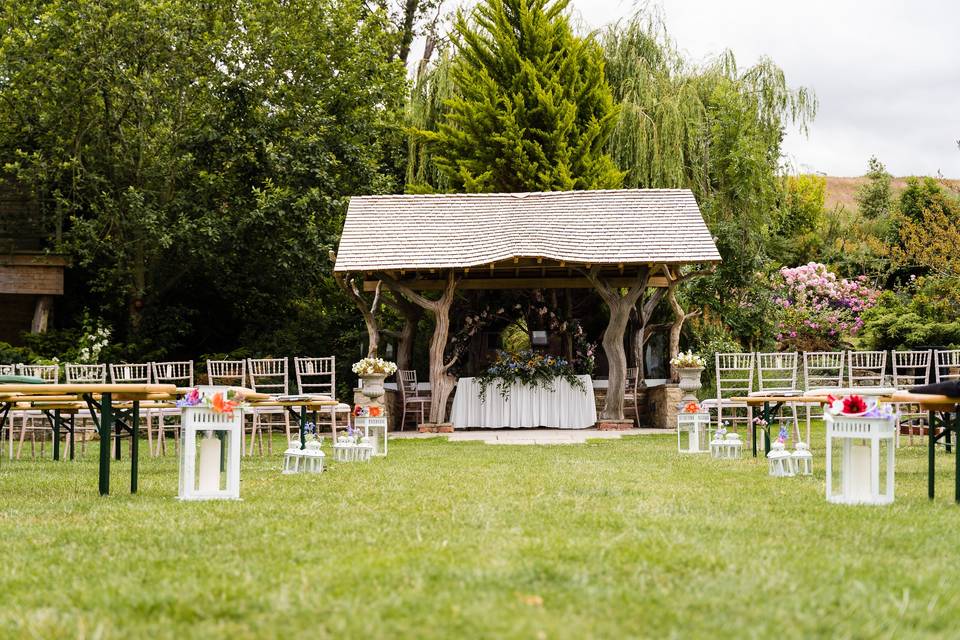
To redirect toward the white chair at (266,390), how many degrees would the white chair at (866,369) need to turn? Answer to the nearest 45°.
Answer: approximately 90° to its left

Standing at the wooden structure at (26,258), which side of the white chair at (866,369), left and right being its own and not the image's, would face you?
left

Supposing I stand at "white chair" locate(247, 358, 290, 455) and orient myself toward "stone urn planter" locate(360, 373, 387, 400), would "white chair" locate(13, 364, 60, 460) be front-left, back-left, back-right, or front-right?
back-left

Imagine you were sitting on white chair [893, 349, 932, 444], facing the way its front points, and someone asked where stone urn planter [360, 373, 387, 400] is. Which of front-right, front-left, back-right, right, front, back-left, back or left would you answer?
left

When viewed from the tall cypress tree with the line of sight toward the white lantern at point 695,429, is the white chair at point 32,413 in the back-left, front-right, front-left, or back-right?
front-right

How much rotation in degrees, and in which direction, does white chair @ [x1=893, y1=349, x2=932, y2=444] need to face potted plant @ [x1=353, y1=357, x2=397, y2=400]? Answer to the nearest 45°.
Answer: approximately 90° to its left

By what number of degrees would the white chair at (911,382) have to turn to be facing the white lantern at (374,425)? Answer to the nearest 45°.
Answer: approximately 135° to its left

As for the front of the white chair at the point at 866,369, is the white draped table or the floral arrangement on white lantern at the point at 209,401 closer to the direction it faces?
the white draped table

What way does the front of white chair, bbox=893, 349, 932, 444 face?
away from the camera

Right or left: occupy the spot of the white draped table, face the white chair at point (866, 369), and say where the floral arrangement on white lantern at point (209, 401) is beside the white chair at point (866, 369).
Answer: right

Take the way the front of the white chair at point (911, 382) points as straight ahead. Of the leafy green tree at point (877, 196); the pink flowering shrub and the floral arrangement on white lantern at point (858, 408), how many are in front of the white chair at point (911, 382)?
2

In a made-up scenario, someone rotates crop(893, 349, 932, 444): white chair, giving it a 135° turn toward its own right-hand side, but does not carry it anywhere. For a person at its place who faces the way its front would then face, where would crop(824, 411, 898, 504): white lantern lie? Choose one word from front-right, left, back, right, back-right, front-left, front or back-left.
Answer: front-right

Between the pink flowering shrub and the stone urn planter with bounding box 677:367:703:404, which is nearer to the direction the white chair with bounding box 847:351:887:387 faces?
the pink flowering shrub

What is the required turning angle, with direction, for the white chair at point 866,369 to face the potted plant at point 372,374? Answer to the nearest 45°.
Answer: approximately 90° to its left

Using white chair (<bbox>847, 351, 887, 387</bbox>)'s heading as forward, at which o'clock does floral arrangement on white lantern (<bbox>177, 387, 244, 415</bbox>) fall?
The floral arrangement on white lantern is roughly at 7 o'clock from the white chair.

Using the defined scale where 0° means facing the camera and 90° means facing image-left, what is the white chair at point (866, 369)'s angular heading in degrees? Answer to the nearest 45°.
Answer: approximately 180°
